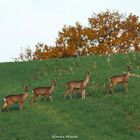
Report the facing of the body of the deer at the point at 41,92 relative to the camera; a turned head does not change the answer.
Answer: to the viewer's right

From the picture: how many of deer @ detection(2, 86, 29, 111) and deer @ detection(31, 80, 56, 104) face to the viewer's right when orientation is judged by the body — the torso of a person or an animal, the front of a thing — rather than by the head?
2

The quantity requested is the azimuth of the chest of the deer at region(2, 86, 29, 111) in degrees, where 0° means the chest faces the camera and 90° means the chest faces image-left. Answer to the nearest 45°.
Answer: approximately 270°

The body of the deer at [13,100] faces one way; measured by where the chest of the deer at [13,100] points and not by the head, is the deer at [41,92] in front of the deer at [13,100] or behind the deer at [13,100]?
in front
